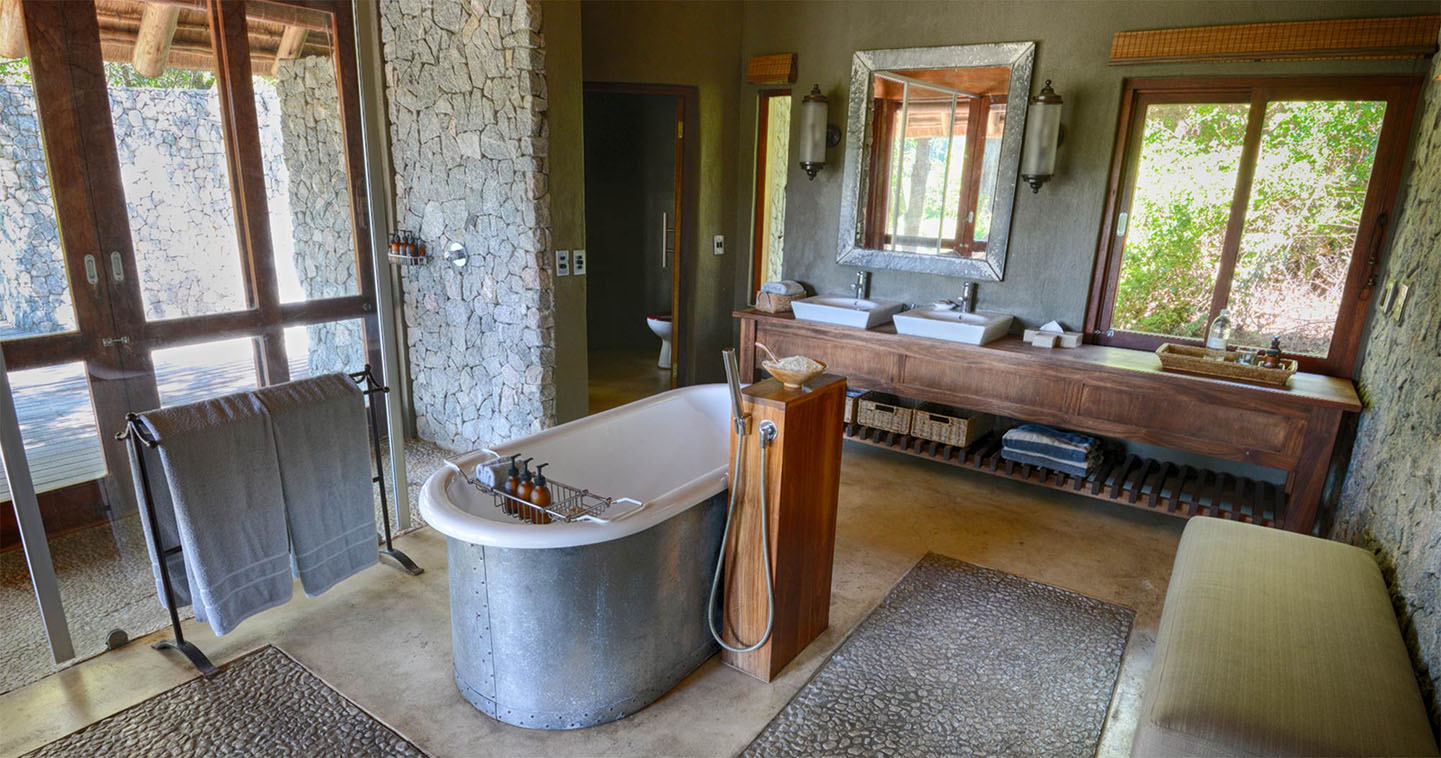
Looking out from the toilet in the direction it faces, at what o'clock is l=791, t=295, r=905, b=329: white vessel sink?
The white vessel sink is roughly at 8 o'clock from the toilet.

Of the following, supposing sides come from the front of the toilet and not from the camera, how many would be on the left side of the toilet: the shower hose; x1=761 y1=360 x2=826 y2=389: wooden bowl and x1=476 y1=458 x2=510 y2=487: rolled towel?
3

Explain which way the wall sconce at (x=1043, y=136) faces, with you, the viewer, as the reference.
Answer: facing the viewer

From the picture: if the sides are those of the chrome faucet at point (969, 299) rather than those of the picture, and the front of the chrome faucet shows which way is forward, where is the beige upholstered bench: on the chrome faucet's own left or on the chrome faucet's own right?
on the chrome faucet's own left

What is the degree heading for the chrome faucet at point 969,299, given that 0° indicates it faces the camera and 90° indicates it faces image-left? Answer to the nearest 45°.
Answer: approximately 45°

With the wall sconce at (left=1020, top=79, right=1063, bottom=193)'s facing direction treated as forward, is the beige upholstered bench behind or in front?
in front

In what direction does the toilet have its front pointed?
to the viewer's left
